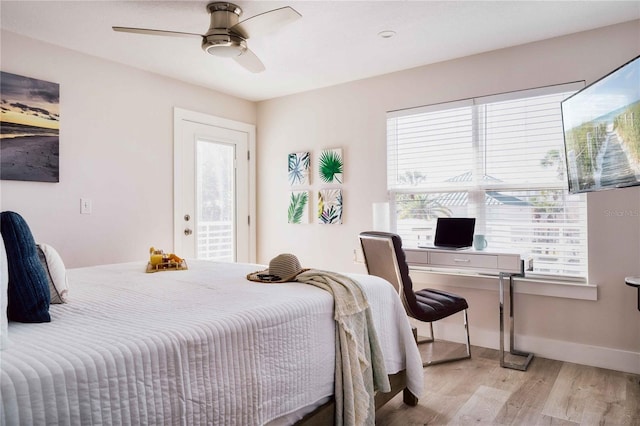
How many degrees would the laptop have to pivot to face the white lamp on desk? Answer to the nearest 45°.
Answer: approximately 45° to its right

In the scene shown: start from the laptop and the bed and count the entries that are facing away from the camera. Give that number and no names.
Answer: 0

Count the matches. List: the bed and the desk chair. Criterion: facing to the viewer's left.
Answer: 0

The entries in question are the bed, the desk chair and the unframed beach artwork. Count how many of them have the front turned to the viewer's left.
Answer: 0

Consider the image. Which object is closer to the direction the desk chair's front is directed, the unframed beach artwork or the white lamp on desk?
the white lamp on desk

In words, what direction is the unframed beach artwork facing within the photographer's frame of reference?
facing the viewer and to the right of the viewer

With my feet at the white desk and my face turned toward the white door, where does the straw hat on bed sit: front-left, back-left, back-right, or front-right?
front-left

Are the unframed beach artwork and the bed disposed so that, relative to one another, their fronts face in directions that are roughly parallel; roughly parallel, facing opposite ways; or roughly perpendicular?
roughly parallel

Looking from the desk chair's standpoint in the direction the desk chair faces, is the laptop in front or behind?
in front

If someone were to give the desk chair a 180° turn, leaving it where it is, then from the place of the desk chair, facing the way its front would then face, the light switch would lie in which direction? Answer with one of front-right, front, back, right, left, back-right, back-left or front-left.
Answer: front-right

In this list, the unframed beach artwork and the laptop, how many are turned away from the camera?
0

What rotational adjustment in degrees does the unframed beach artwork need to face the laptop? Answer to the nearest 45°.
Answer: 0° — it already faces it

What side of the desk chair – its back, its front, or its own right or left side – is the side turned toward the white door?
left

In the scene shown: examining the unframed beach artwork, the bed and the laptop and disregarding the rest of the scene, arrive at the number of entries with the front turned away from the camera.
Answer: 0

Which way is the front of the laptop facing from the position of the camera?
facing the viewer and to the left of the viewer

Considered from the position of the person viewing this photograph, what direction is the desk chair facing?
facing away from the viewer and to the right of the viewer
